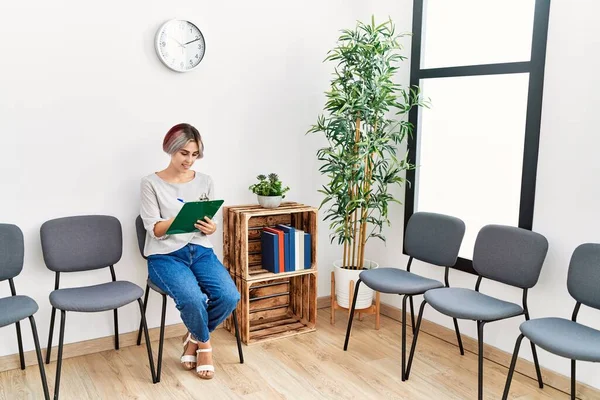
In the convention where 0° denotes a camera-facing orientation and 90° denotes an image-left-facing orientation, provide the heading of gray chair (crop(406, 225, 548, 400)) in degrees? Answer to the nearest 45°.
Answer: approximately 45°

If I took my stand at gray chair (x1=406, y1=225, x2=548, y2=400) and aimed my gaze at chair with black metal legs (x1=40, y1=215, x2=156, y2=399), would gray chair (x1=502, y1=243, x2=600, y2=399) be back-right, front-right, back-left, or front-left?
back-left

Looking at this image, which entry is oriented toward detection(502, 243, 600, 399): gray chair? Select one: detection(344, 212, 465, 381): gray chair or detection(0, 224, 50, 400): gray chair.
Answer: detection(0, 224, 50, 400): gray chair

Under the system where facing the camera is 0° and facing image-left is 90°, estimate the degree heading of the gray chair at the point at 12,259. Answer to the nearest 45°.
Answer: approximately 315°

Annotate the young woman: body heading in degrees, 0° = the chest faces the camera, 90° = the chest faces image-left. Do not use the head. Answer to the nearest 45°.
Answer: approximately 315°

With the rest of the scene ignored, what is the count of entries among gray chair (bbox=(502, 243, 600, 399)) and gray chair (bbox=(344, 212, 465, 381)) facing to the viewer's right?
0

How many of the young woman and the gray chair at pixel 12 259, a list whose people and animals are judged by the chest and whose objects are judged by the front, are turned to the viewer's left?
0

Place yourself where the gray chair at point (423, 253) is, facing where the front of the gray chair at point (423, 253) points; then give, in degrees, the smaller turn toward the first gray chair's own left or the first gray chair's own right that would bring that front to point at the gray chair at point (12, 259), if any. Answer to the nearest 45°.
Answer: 0° — it already faces it

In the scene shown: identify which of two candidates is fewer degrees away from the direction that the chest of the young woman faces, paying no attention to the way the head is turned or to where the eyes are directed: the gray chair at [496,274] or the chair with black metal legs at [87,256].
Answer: the gray chair

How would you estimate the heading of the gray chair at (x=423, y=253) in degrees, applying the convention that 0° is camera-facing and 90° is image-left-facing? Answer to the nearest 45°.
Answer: approximately 45°

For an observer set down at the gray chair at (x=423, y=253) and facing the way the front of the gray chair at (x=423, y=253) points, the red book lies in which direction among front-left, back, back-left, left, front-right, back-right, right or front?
front-right

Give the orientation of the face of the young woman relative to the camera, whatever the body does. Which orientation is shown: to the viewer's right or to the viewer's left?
to the viewer's right
